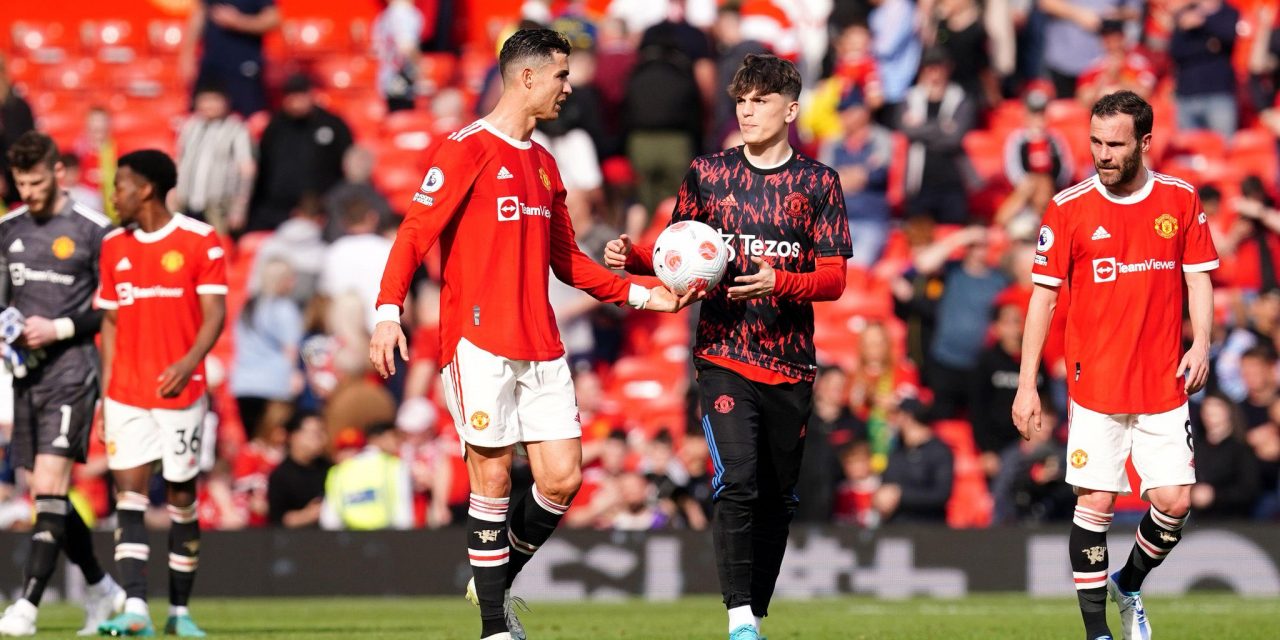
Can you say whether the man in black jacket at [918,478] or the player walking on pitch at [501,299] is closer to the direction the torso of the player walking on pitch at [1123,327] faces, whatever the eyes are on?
the player walking on pitch

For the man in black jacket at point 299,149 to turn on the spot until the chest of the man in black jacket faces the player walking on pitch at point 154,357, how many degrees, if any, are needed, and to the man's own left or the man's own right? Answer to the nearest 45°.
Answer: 0° — they already face them

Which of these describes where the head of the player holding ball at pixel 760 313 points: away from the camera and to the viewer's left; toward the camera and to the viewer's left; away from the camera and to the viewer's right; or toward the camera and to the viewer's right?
toward the camera and to the viewer's left

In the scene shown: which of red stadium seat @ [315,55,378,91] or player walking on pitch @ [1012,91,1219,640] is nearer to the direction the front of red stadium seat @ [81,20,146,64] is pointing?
the player walking on pitch

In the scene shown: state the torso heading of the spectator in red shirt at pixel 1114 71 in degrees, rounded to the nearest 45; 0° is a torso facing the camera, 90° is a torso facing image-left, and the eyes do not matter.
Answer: approximately 0°

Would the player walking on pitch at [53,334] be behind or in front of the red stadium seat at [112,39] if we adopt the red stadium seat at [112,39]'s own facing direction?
in front

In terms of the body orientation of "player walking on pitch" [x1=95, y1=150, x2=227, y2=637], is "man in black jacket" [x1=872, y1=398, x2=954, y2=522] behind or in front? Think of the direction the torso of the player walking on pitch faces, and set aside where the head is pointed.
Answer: behind
